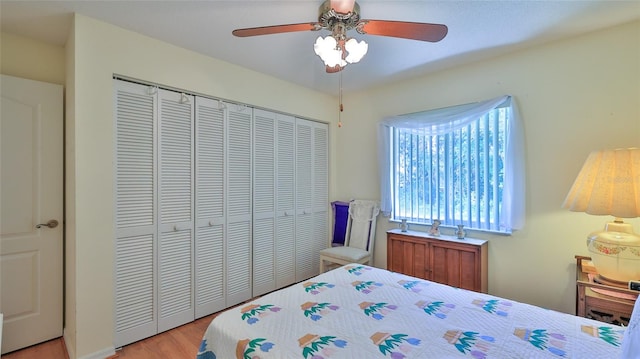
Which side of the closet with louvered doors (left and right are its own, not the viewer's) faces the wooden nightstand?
front

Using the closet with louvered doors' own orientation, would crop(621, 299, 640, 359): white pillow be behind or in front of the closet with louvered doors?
in front

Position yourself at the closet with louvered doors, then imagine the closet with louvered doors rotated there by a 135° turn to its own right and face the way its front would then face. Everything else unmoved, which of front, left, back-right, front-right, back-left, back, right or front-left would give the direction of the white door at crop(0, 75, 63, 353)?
front

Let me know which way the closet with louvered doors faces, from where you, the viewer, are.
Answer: facing the viewer and to the right of the viewer

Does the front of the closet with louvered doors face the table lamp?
yes

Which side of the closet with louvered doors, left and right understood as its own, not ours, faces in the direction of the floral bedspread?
front

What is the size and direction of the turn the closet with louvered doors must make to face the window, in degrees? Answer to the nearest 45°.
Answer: approximately 45° to its left
